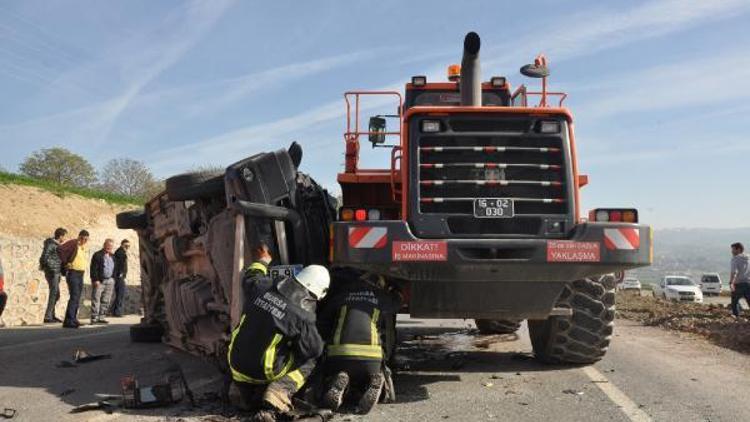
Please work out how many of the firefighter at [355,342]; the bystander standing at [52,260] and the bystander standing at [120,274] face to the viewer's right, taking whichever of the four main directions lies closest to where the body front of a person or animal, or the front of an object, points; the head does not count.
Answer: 2

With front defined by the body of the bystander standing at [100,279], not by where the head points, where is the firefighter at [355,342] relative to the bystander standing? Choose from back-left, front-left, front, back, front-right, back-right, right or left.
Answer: front-right

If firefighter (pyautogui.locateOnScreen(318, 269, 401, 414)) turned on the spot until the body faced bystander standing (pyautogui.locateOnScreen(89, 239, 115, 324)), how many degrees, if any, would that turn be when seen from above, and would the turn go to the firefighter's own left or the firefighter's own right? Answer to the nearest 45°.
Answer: approximately 45° to the firefighter's own left

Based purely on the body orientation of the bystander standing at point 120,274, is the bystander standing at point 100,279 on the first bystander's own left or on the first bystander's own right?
on the first bystander's own right

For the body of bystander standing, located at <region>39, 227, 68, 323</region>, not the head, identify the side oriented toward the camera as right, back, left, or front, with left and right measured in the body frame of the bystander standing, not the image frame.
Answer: right

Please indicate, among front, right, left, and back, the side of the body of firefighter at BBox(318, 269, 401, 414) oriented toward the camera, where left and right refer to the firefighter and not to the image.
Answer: back

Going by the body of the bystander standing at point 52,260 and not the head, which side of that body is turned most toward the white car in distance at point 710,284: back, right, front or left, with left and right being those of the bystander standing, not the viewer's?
front

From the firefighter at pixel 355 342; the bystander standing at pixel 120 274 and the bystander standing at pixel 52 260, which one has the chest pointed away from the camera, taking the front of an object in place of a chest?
the firefighter

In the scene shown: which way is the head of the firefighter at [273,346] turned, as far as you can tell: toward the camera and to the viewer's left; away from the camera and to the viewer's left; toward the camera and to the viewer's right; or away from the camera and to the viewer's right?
away from the camera and to the viewer's right

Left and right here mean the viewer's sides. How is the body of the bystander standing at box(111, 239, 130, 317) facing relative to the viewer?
facing to the right of the viewer

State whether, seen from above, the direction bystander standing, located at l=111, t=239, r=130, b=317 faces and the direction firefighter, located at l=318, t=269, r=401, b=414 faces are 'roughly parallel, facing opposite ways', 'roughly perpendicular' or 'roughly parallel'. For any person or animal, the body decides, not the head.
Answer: roughly perpendicular

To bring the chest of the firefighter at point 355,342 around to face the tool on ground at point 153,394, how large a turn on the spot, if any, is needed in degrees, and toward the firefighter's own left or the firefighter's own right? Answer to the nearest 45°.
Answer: approximately 90° to the firefighter's own left
